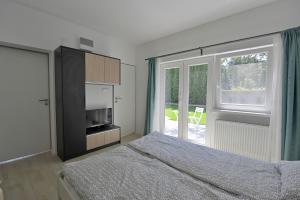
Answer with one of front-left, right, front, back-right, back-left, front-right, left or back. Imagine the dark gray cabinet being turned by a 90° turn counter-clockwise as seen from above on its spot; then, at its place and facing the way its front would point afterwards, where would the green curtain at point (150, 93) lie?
front-right

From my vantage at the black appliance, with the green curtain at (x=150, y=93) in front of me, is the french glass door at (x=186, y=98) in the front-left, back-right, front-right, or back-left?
front-right

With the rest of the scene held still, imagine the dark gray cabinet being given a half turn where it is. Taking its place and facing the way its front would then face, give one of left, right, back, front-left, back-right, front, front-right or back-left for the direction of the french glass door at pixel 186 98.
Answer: back-right

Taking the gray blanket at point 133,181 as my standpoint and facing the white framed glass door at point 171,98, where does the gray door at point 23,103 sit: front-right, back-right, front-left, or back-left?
front-left

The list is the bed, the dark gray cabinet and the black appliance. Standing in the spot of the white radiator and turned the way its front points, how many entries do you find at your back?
0

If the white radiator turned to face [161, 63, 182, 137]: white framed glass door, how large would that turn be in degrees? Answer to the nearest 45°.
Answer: approximately 45° to its right

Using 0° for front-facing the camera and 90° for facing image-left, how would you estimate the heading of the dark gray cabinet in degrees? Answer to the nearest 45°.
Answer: approximately 315°

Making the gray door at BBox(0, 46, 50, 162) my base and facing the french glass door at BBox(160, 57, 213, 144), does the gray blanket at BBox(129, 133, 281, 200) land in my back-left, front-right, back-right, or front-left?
front-right

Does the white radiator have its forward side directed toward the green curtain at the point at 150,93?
no

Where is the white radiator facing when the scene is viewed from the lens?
facing the viewer and to the left of the viewer

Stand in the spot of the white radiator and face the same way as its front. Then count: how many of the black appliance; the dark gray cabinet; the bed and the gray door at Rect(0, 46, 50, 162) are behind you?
0

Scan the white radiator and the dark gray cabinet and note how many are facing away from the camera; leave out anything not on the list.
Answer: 0
